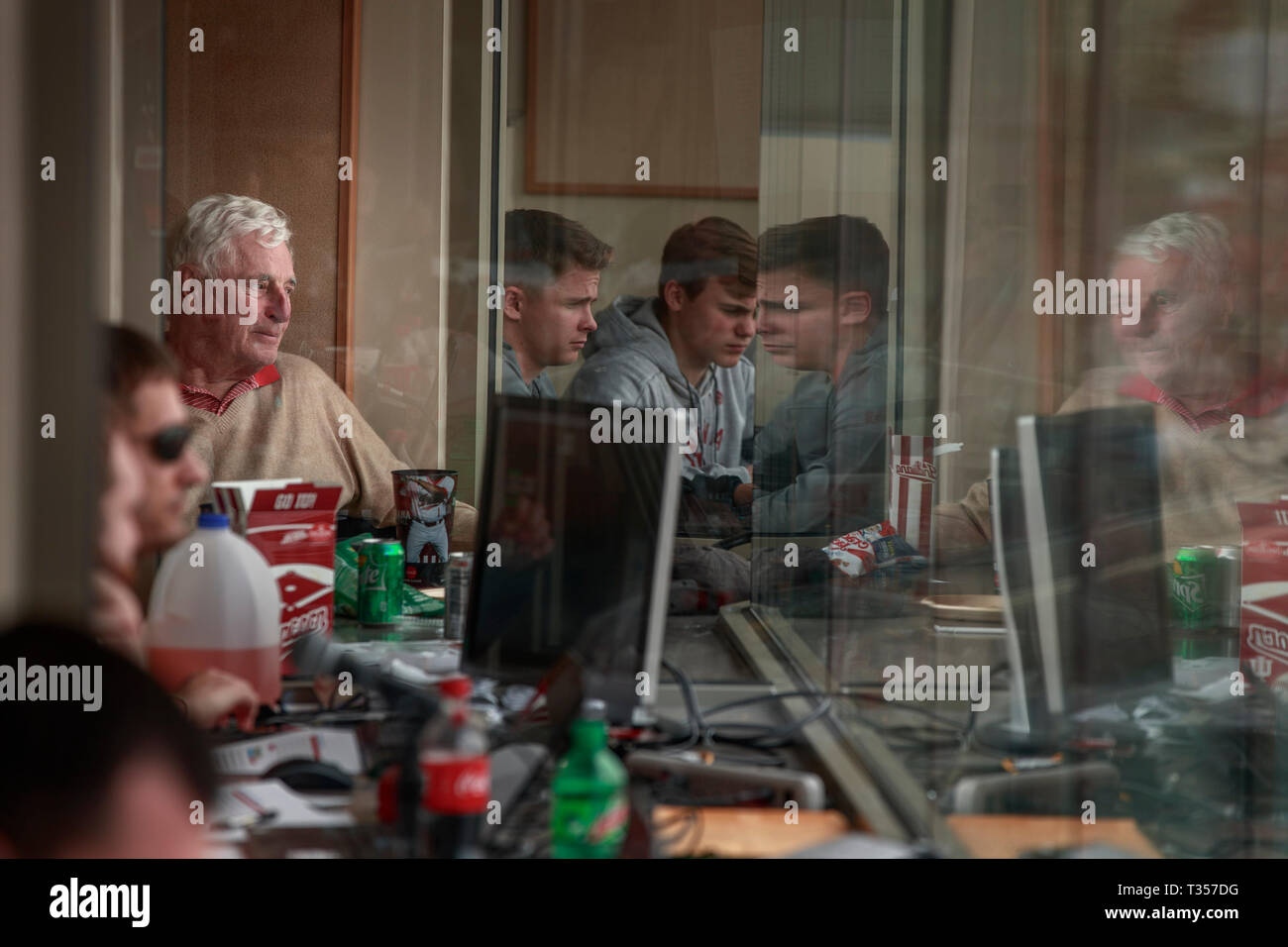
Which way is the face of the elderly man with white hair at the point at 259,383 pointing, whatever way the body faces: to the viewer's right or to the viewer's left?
to the viewer's right

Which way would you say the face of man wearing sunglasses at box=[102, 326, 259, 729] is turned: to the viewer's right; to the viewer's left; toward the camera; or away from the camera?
to the viewer's right

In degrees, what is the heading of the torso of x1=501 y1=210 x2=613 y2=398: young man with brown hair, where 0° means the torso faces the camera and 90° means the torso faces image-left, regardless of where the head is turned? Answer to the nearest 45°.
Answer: approximately 315°

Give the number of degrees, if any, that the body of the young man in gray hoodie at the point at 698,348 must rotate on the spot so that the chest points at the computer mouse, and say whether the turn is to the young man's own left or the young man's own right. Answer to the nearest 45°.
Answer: approximately 45° to the young man's own right

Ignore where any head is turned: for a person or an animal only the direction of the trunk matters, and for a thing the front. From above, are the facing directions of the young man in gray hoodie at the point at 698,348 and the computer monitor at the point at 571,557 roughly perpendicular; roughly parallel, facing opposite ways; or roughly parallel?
roughly perpendicular

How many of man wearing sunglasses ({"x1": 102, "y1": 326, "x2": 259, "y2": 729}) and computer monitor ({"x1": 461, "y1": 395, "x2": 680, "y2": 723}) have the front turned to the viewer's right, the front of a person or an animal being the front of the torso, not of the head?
1

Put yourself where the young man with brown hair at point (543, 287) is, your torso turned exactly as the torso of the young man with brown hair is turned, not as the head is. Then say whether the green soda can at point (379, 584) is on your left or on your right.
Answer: on your right

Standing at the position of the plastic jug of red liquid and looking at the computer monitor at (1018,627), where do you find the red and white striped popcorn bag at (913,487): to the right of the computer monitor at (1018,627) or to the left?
left

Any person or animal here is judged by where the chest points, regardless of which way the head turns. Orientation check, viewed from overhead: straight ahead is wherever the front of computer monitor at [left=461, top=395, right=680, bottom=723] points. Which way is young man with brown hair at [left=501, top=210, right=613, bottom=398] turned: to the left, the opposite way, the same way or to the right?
to the left

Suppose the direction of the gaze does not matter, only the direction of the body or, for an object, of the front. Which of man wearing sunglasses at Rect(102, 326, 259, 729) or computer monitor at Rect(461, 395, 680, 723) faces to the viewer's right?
the man wearing sunglasses

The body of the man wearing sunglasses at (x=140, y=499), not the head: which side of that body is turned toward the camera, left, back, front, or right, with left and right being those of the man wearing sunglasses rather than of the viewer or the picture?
right
